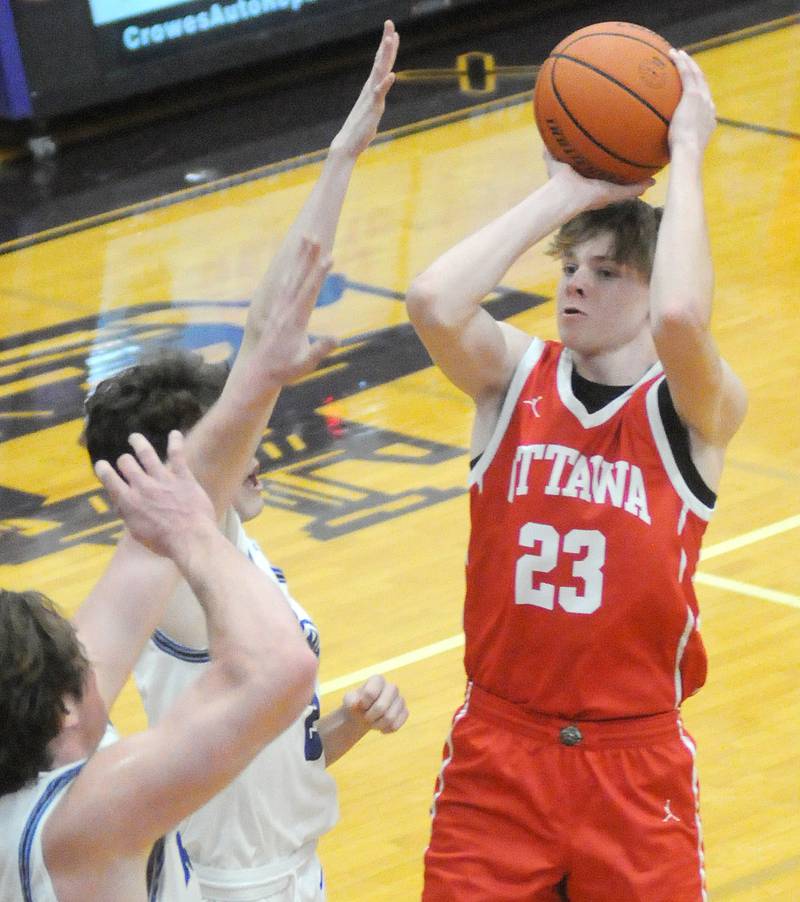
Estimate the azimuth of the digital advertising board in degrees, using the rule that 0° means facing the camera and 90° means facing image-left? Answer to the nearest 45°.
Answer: approximately 315°

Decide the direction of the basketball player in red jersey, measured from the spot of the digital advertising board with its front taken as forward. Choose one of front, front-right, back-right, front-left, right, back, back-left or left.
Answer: front-right

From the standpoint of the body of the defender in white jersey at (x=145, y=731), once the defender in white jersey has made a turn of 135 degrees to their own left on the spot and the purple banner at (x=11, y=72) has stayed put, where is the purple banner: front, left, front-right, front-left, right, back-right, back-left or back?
right

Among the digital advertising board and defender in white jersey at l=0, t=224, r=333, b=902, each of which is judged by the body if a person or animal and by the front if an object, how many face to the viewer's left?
0

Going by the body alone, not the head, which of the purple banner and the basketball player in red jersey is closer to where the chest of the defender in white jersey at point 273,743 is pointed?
the basketball player in red jersey

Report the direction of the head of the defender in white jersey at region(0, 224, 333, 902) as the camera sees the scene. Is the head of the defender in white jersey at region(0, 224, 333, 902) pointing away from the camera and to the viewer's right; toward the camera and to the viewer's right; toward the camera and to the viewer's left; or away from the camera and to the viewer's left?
away from the camera and to the viewer's right

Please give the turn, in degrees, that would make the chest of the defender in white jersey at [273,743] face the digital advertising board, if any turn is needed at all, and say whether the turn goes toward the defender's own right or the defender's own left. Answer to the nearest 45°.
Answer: approximately 90° to the defender's own left

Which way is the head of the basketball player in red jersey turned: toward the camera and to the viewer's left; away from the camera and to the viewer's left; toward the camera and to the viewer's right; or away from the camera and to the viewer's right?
toward the camera and to the viewer's left

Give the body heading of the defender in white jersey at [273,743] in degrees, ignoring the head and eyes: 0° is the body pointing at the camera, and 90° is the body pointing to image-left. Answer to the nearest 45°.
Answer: approximately 270°

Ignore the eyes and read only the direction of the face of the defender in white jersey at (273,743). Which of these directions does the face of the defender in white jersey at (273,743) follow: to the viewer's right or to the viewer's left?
to the viewer's right

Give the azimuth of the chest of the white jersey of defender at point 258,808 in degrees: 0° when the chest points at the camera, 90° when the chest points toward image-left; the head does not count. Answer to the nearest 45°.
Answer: approximately 270°

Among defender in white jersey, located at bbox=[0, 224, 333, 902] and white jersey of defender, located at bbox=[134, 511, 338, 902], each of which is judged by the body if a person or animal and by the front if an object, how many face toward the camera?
0

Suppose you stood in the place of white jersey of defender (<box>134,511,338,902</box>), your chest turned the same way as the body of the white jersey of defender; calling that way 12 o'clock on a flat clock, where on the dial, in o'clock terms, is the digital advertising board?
The digital advertising board is roughly at 9 o'clock from the white jersey of defender.

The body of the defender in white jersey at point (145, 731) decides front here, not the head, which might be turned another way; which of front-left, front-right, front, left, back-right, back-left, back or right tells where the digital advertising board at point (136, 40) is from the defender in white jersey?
front-left

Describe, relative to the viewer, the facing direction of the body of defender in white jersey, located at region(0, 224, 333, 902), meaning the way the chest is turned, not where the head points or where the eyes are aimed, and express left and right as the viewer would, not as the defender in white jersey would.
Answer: facing away from the viewer and to the right of the viewer
